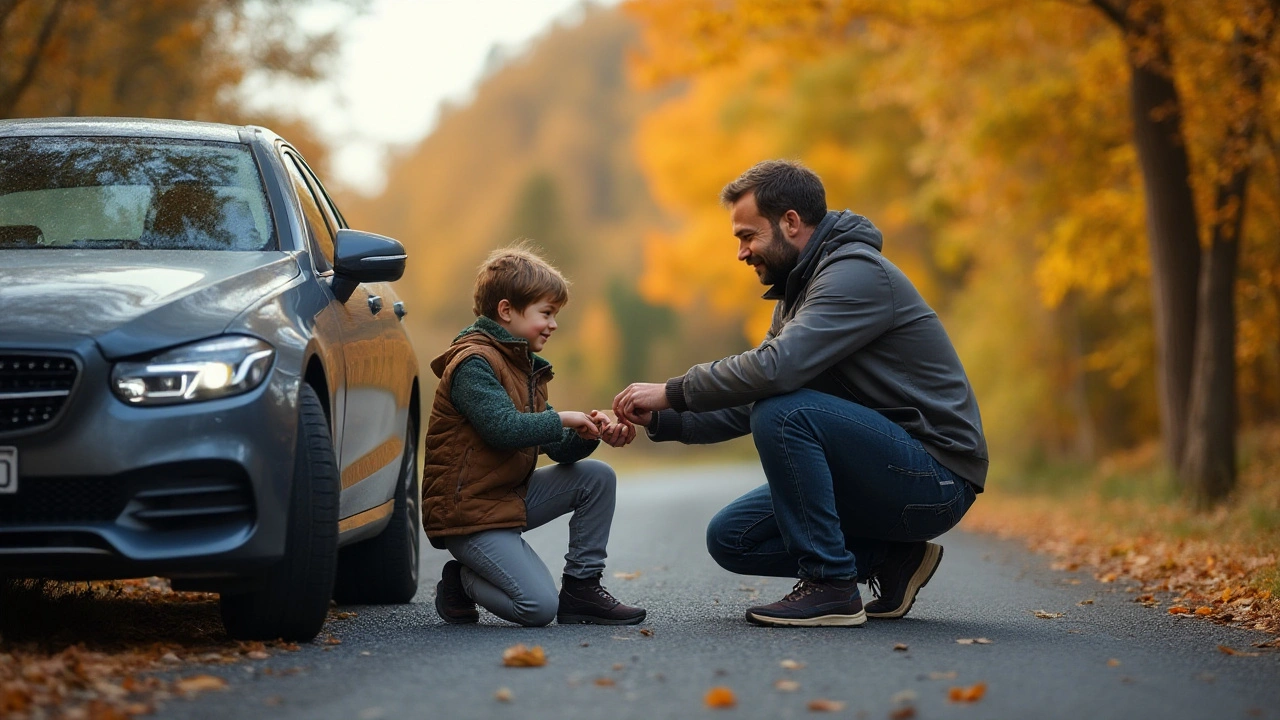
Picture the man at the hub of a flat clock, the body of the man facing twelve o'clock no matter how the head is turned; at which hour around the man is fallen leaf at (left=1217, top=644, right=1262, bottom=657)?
The fallen leaf is roughly at 7 o'clock from the man.

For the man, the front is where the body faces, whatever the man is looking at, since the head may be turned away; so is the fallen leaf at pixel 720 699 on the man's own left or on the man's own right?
on the man's own left

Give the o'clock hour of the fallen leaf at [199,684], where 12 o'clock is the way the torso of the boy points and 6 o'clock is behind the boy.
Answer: The fallen leaf is roughly at 4 o'clock from the boy.

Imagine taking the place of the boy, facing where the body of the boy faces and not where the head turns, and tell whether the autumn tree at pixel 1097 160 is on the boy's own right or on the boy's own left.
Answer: on the boy's own left

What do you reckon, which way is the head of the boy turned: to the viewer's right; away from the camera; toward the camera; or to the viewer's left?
to the viewer's right

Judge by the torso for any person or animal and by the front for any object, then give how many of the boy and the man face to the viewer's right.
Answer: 1

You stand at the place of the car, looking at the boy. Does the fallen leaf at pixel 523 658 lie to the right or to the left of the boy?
right

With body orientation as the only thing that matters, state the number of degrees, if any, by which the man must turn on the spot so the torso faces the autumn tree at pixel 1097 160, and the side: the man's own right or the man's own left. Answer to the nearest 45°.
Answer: approximately 90° to the man's own right

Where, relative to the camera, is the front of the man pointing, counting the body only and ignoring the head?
to the viewer's left

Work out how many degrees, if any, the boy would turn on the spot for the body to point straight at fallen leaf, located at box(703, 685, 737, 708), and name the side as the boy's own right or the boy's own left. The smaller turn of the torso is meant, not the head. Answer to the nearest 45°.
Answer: approximately 90° to the boy's own right

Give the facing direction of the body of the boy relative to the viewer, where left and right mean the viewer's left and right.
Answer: facing to the right of the viewer

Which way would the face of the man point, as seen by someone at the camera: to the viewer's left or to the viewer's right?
to the viewer's left

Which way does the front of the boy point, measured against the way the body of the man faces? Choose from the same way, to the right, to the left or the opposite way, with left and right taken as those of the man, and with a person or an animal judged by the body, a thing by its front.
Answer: the opposite way
